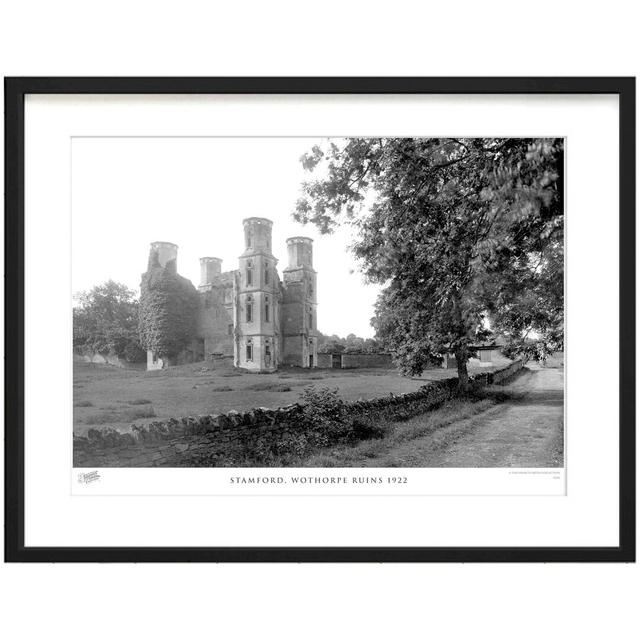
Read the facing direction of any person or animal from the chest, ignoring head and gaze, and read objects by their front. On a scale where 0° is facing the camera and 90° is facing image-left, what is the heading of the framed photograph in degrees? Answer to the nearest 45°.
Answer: approximately 0°
